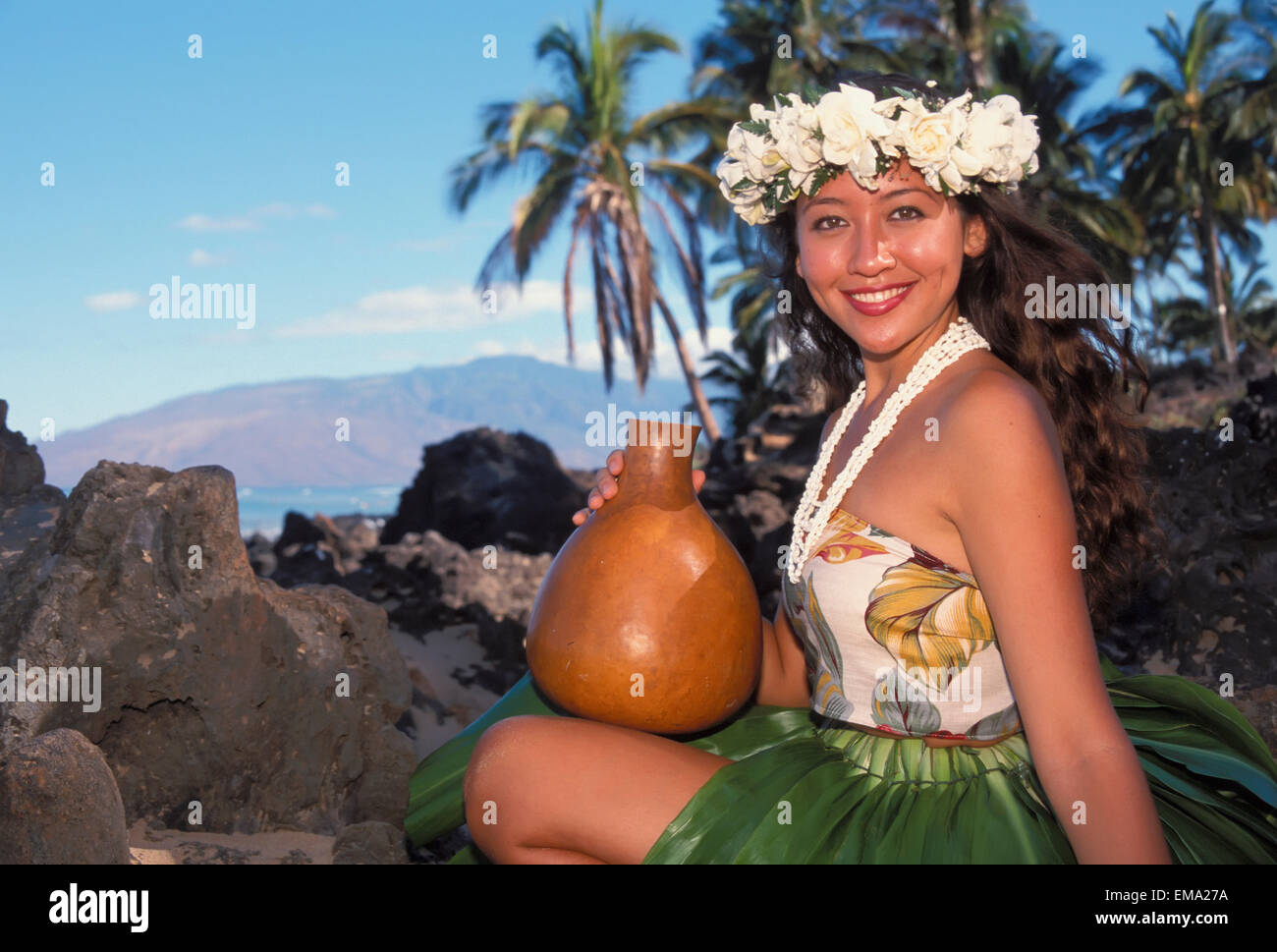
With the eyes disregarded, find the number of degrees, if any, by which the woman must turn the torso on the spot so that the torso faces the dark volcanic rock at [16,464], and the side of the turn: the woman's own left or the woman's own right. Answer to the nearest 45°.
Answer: approximately 90° to the woman's own right

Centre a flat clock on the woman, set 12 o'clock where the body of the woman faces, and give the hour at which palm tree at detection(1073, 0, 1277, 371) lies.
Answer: The palm tree is roughly at 5 o'clock from the woman.

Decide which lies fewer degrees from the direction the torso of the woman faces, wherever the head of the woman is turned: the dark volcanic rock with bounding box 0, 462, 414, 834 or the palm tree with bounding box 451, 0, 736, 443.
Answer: the dark volcanic rock

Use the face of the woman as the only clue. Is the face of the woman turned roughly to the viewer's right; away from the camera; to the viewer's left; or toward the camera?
toward the camera

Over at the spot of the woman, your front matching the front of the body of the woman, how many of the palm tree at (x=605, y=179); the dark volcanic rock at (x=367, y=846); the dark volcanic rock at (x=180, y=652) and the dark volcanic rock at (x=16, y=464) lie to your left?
0

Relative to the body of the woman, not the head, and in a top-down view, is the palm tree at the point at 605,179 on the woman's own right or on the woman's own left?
on the woman's own right

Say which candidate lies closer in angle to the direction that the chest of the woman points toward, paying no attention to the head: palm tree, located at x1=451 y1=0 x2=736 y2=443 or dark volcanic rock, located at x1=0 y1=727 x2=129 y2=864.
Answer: the dark volcanic rock

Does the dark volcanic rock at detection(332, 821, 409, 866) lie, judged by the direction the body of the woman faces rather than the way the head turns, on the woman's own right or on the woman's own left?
on the woman's own right

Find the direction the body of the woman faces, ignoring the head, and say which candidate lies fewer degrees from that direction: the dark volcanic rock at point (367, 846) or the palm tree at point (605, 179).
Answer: the dark volcanic rock

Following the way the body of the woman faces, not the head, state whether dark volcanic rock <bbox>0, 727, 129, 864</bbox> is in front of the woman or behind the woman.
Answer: in front

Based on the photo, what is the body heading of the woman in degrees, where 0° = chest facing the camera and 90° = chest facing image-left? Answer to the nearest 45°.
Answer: approximately 45°

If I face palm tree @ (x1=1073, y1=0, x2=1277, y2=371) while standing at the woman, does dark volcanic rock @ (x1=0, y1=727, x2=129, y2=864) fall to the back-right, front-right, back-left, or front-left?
back-left
